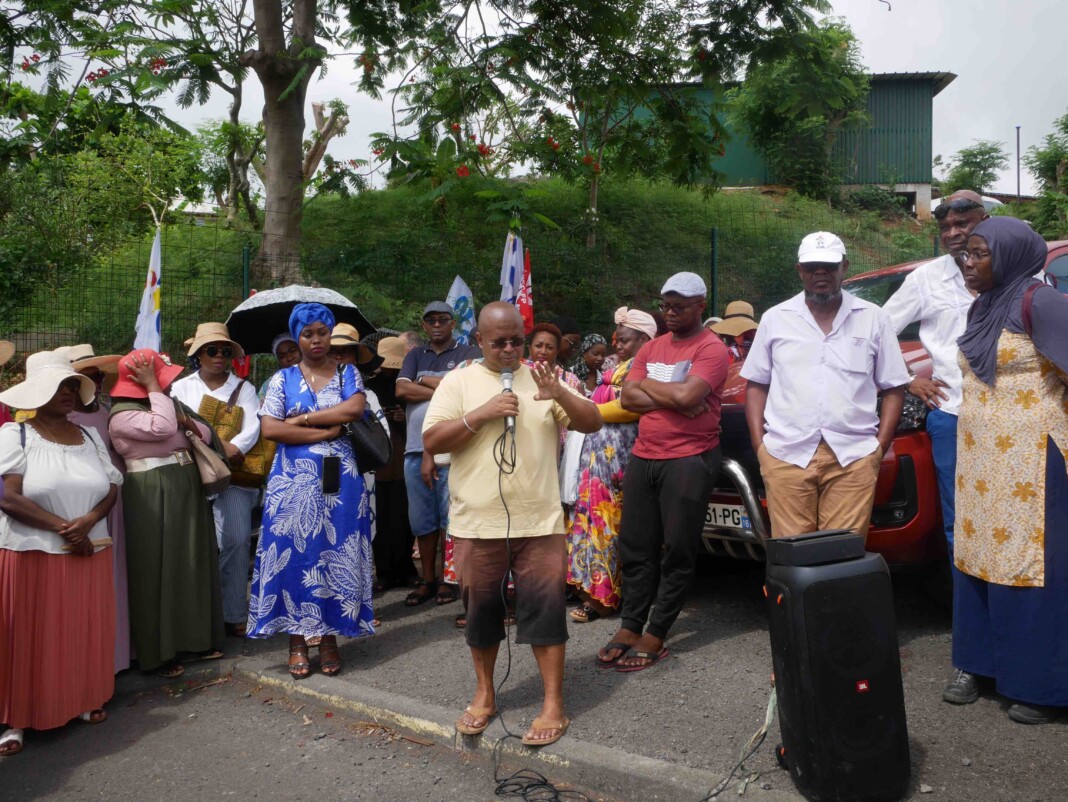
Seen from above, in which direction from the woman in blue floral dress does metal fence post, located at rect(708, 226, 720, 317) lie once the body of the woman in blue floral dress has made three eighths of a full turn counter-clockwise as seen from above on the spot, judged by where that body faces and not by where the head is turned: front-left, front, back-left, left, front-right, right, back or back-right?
front

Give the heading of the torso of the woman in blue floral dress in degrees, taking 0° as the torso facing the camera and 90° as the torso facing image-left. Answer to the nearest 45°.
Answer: approximately 0°

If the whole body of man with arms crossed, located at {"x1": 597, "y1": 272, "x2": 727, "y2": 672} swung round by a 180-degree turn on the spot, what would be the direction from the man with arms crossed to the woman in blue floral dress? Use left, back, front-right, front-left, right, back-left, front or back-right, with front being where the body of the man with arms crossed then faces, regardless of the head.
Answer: back-left

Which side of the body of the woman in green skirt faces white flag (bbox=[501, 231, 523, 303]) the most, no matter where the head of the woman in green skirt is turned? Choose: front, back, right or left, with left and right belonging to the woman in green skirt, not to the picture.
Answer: left

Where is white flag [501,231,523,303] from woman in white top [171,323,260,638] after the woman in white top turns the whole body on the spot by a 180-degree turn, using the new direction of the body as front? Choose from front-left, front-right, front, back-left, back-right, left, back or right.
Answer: front-right

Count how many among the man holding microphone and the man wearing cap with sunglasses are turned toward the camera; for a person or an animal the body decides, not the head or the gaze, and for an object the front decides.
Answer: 2

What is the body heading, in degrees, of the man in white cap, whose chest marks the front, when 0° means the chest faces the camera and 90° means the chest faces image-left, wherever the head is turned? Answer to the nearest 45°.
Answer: approximately 0°

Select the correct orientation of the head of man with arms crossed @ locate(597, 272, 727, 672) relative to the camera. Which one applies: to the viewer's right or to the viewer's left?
to the viewer's left

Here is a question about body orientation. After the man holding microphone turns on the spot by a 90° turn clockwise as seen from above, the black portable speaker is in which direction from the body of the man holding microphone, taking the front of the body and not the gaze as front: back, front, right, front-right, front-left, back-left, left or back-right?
back-left

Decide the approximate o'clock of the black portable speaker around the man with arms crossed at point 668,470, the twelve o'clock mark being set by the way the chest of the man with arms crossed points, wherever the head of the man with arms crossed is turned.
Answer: The black portable speaker is roughly at 10 o'clock from the man with arms crossed.

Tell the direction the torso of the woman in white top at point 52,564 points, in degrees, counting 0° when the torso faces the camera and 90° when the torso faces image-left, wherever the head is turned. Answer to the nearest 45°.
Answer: approximately 315°

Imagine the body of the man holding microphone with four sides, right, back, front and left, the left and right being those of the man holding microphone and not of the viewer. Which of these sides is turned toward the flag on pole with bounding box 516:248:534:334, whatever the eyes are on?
back

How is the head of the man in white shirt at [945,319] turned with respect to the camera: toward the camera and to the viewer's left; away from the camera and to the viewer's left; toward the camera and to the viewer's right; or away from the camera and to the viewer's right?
toward the camera and to the viewer's left

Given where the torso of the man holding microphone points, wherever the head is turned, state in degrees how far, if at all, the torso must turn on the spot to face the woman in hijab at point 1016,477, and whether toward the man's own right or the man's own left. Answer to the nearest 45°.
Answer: approximately 90° to the man's own left
